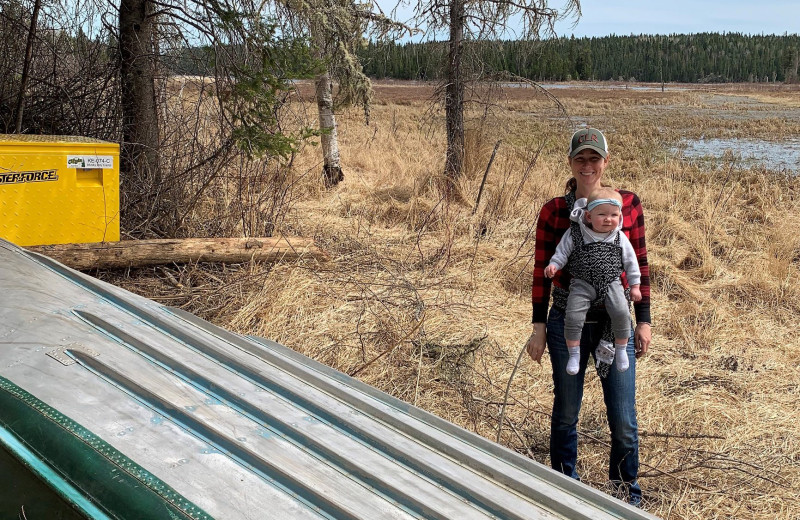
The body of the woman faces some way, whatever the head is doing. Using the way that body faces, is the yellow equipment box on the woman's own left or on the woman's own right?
on the woman's own right

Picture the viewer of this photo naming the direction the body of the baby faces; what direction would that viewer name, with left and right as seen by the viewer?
facing the viewer

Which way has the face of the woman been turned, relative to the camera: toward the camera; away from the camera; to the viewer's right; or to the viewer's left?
toward the camera

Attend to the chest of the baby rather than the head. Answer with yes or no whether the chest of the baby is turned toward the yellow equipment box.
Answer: no

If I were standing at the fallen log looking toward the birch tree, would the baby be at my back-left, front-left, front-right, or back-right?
back-right

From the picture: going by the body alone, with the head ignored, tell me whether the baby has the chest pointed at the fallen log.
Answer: no

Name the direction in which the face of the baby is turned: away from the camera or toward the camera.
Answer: toward the camera

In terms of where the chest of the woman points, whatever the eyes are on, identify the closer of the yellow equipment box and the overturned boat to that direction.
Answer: the overturned boat

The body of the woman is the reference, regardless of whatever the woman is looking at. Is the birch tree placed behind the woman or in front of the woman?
behind
